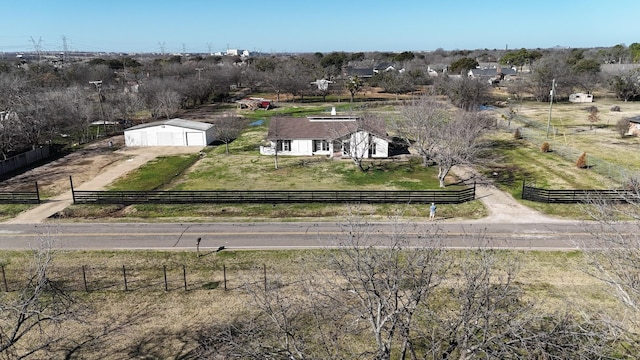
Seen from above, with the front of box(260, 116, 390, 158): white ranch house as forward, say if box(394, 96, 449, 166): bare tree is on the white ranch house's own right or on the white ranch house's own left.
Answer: on the white ranch house's own left

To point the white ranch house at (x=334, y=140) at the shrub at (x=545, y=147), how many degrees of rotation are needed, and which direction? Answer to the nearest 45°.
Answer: approximately 90° to its left

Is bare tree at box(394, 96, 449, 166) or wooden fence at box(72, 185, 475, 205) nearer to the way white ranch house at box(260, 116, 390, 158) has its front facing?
the wooden fence

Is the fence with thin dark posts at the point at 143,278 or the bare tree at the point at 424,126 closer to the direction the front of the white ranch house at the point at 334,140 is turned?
the fence with thin dark posts

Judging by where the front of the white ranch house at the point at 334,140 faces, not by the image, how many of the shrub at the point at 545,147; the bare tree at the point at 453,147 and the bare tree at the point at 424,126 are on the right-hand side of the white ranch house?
0

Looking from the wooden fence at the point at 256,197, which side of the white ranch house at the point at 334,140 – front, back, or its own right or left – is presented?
front

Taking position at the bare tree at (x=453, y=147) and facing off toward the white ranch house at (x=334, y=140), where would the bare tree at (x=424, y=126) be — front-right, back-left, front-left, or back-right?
front-right

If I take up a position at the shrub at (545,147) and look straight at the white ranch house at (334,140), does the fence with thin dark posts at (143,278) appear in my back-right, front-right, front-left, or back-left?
front-left

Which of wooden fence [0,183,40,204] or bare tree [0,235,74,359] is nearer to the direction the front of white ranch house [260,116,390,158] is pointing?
the bare tree

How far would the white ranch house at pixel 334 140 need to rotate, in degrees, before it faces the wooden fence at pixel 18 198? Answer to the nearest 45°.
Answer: approximately 45° to its right

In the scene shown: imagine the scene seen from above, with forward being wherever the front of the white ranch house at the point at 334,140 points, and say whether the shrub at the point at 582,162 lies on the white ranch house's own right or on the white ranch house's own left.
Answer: on the white ranch house's own left

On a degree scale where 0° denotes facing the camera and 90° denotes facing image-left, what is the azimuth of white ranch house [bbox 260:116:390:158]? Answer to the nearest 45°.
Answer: approximately 0°
